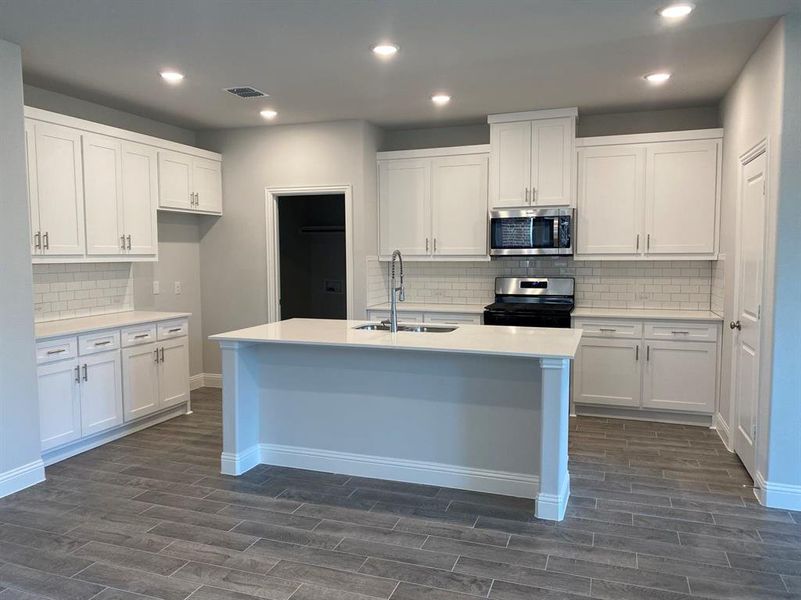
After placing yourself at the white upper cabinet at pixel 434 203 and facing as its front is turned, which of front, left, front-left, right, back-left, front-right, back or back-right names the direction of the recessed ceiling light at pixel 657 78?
front-left

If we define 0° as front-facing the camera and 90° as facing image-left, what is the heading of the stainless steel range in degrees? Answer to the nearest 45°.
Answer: approximately 0°

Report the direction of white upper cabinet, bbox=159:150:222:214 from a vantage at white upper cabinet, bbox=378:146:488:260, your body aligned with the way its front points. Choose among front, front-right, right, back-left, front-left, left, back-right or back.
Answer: right

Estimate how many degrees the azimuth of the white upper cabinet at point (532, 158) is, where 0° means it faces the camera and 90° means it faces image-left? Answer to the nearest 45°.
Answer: approximately 0°

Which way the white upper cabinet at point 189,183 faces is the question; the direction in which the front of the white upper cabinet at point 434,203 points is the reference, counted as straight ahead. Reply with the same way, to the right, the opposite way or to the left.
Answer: to the left

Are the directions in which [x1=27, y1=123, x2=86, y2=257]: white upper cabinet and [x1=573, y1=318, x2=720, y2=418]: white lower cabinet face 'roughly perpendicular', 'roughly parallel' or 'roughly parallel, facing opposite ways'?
roughly perpendicular

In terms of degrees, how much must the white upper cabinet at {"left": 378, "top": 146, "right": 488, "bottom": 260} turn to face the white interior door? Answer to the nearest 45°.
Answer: approximately 45° to its left

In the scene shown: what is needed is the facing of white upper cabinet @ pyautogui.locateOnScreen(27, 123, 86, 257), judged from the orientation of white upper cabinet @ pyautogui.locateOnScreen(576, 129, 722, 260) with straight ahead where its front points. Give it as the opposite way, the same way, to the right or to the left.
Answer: to the left

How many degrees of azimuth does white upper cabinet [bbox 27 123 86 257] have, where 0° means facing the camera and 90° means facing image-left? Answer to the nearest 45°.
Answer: approximately 315°

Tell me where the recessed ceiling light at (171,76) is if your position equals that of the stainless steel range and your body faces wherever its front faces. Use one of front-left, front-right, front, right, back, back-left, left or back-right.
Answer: front-right

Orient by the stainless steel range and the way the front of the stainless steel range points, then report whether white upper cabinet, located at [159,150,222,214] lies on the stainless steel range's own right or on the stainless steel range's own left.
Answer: on the stainless steel range's own right
